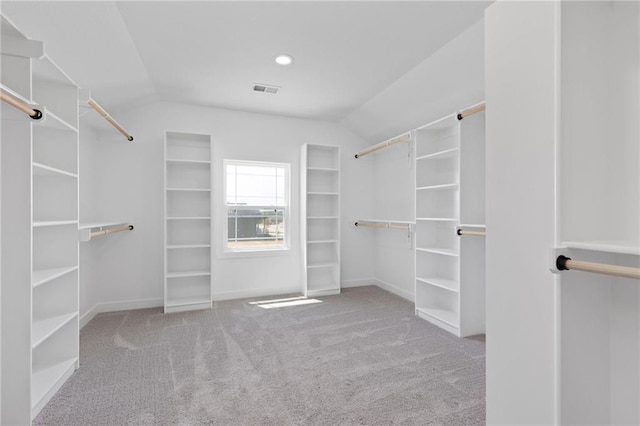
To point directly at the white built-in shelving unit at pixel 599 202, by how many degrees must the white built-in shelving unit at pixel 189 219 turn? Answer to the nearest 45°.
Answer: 0° — it already faces it

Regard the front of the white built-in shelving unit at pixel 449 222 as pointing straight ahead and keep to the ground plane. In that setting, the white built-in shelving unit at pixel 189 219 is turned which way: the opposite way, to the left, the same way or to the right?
to the left

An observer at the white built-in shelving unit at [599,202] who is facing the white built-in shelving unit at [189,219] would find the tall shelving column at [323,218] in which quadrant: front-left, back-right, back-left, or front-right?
front-right

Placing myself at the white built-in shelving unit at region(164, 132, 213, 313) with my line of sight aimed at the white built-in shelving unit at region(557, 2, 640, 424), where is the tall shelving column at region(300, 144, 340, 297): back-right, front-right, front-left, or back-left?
front-left

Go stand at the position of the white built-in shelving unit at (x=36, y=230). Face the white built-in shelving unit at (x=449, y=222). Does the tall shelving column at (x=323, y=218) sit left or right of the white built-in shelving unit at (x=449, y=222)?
left

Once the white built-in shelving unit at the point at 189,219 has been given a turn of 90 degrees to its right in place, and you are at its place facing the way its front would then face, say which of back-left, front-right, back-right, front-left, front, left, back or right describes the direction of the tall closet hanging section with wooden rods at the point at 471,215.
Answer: back-left

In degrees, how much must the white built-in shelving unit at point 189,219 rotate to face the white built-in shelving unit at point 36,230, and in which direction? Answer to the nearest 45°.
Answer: approximately 45° to its right

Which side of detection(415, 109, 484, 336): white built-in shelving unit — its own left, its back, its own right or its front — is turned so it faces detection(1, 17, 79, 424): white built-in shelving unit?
front

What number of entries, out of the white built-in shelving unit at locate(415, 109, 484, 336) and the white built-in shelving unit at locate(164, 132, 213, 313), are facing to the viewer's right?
0

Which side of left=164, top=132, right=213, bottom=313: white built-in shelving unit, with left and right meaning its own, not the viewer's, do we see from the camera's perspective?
front

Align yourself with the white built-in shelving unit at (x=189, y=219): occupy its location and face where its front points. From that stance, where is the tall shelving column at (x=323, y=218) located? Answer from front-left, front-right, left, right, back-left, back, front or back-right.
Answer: left

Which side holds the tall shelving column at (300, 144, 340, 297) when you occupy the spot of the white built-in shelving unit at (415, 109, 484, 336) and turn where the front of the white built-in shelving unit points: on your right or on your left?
on your right

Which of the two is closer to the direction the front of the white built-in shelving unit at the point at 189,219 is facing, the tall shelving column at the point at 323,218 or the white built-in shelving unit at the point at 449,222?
the white built-in shelving unit

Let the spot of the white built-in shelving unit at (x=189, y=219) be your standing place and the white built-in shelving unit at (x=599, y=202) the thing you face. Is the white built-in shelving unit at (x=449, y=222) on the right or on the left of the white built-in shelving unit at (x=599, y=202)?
left

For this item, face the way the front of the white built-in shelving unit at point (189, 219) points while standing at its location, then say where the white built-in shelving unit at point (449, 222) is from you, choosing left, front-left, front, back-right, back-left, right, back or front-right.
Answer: front-left
